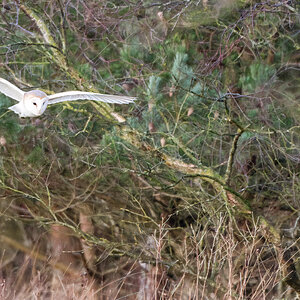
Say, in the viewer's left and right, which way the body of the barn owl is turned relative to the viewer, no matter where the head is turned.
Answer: facing the viewer and to the right of the viewer
